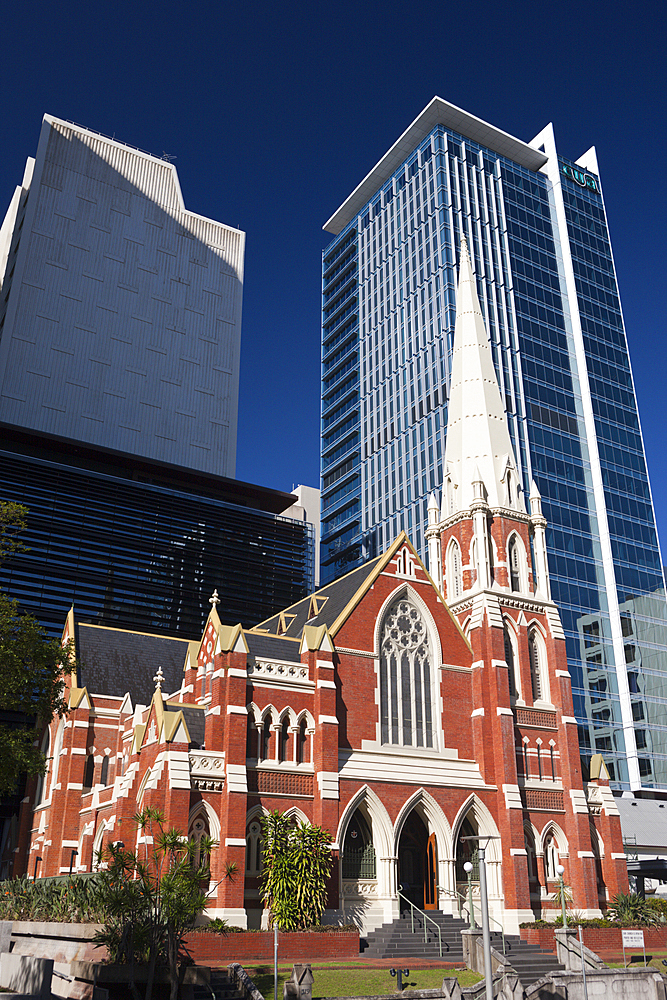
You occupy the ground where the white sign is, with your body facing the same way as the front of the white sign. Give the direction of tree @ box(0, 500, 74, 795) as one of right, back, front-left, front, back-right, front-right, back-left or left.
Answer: front-right

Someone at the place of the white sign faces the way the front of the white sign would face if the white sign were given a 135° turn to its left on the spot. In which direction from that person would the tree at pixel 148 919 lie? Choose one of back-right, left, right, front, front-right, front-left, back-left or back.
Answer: back

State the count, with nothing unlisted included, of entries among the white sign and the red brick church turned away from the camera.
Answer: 0

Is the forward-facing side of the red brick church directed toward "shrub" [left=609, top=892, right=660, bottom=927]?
no

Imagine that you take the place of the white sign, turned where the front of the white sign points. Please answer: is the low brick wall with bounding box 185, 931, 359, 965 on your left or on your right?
on your right

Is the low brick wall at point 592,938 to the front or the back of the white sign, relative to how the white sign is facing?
to the back

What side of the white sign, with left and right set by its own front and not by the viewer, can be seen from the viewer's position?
front

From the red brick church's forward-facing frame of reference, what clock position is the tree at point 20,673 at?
The tree is roughly at 3 o'clock from the red brick church.

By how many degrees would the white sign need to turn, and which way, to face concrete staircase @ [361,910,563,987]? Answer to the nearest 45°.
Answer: approximately 90° to its right

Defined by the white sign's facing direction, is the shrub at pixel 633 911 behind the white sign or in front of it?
behind

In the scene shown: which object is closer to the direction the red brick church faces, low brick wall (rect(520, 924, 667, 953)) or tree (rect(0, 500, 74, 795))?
the low brick wall
